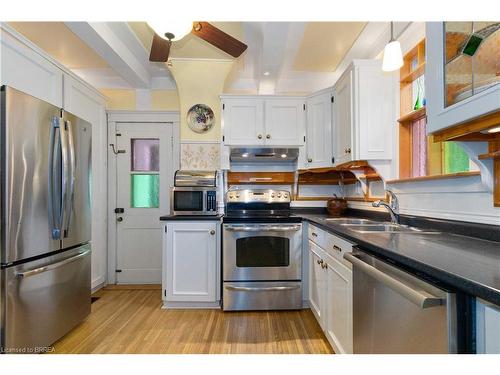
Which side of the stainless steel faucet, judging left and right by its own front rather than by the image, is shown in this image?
left

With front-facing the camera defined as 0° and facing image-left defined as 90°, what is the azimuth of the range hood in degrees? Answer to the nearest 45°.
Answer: approximately 0°

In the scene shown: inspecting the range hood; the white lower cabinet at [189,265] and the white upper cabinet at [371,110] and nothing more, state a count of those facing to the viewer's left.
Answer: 1

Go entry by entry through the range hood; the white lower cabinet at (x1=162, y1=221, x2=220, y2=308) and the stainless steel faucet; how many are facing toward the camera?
2

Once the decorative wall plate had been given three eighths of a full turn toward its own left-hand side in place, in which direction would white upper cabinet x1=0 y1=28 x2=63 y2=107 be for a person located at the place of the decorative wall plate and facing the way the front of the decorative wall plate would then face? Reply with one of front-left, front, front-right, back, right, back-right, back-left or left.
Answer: back

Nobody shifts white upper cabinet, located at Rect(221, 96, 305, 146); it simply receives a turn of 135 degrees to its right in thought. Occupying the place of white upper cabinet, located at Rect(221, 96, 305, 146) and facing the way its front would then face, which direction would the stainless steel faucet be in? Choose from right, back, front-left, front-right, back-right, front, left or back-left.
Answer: back

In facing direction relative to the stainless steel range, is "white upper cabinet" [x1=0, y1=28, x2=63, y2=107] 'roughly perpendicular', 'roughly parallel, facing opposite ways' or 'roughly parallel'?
roughly perpendicular

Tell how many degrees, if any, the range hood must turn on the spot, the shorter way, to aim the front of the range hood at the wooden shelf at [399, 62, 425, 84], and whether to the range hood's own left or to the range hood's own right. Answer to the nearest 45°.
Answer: approximately 45° to the range hood's own left

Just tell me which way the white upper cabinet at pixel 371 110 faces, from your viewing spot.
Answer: facing to the left of the viewer
